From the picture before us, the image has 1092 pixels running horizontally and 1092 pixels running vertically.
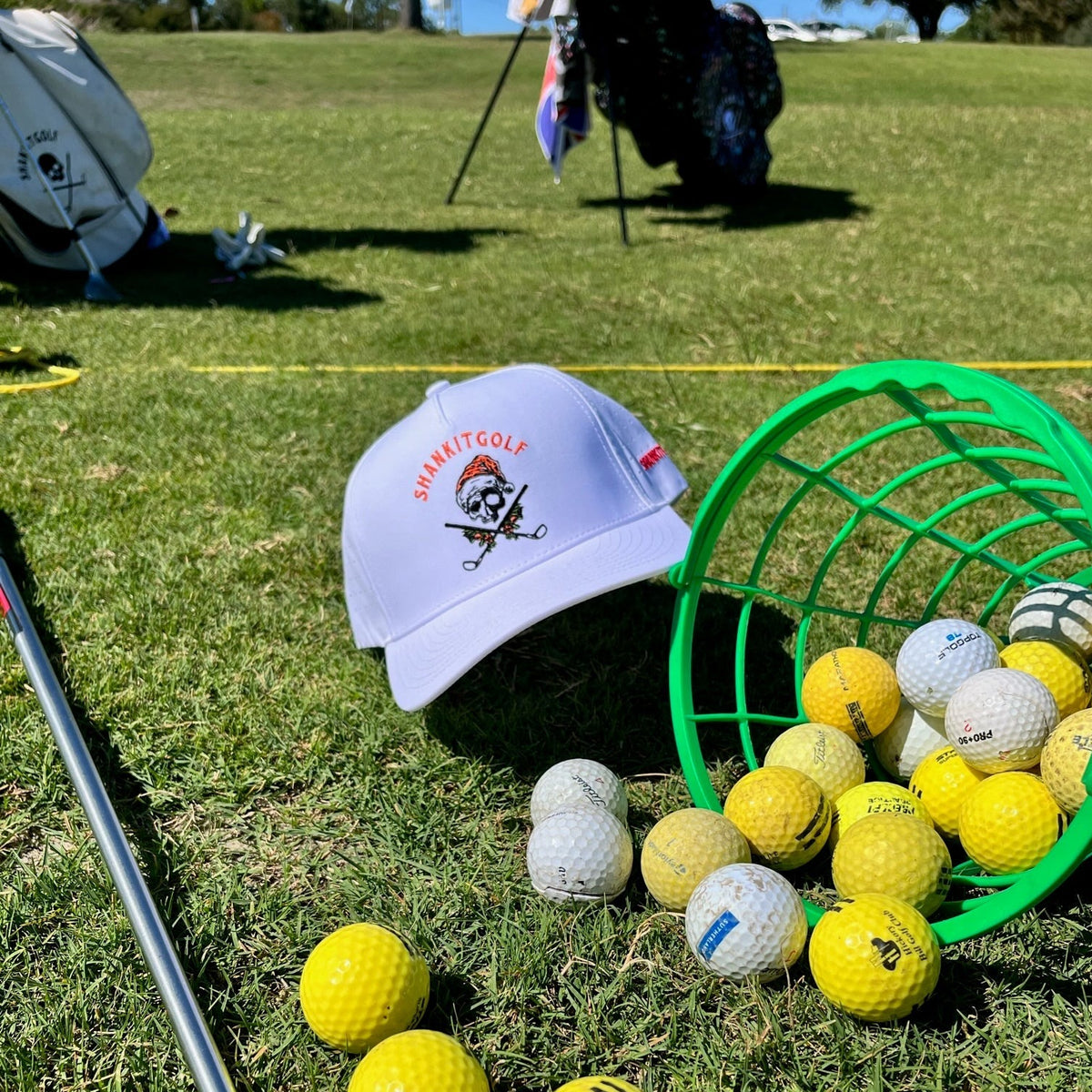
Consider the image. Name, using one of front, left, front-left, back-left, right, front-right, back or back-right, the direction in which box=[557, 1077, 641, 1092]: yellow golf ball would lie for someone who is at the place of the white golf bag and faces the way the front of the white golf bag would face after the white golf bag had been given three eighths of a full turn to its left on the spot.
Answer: back-right

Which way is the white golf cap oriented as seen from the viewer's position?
toward the camera

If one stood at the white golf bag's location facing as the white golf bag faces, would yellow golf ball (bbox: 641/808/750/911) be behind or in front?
in front

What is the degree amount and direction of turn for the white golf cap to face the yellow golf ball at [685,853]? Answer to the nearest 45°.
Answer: approximately 45° to its left

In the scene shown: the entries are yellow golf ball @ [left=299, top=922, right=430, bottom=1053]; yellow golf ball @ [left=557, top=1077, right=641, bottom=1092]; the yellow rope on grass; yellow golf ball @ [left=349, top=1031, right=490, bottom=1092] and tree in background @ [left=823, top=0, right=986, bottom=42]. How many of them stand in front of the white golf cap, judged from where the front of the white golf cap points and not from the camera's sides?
3

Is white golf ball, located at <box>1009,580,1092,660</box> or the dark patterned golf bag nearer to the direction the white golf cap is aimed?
the white golf ball

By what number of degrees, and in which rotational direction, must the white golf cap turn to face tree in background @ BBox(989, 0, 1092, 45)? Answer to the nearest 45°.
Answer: approximately 180°

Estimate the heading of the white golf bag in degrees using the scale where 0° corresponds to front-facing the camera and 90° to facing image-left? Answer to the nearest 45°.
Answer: approximately 0°

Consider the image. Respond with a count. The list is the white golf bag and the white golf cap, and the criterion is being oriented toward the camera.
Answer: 2

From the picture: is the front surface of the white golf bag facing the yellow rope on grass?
yes

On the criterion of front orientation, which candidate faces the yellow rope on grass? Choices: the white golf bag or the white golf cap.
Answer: the white golf bag
